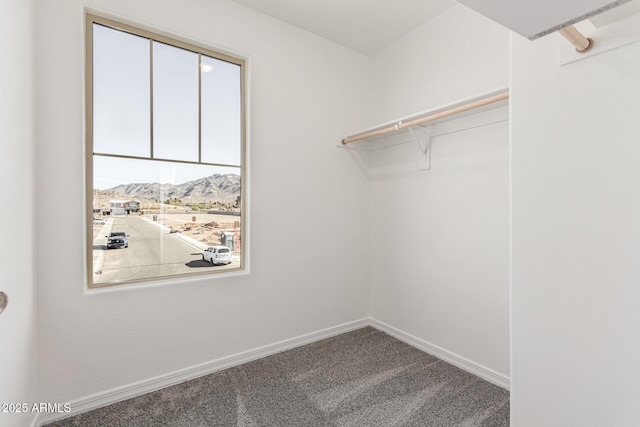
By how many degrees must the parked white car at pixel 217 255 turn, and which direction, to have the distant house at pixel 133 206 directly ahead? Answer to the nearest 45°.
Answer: approximately 45° to its left

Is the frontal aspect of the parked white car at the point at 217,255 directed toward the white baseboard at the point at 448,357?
no

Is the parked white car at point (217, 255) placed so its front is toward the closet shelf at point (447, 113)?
no

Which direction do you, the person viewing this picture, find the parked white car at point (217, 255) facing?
facing away from the viewer and to the left of the viewer

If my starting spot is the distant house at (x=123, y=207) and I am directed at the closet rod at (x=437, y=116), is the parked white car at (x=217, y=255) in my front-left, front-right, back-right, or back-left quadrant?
front-left

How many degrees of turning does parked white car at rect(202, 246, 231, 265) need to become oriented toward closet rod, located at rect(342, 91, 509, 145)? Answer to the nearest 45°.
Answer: approximately 180°
